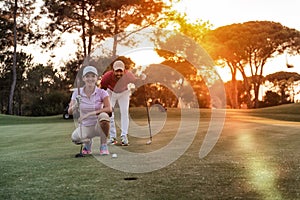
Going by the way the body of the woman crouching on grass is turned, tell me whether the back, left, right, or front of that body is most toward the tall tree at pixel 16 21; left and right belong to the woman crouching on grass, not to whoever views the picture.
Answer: back

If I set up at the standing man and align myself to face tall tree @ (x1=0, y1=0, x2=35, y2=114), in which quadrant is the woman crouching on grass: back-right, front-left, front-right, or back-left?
back-left

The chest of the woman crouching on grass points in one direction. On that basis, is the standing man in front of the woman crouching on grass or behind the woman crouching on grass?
behind

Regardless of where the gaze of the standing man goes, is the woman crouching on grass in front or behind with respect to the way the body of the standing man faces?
in front

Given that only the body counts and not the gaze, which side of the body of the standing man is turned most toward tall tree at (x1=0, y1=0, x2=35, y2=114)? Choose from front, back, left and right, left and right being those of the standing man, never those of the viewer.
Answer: back

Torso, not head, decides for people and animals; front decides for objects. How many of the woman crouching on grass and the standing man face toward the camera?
2

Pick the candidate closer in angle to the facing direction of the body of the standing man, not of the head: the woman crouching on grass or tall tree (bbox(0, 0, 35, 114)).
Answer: the woman crouching on grass

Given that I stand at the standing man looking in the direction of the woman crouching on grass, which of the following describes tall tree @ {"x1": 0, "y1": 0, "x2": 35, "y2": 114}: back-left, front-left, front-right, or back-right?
back-right

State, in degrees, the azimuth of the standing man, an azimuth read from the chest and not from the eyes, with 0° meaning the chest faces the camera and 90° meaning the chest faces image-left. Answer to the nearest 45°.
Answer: approximately 0°
